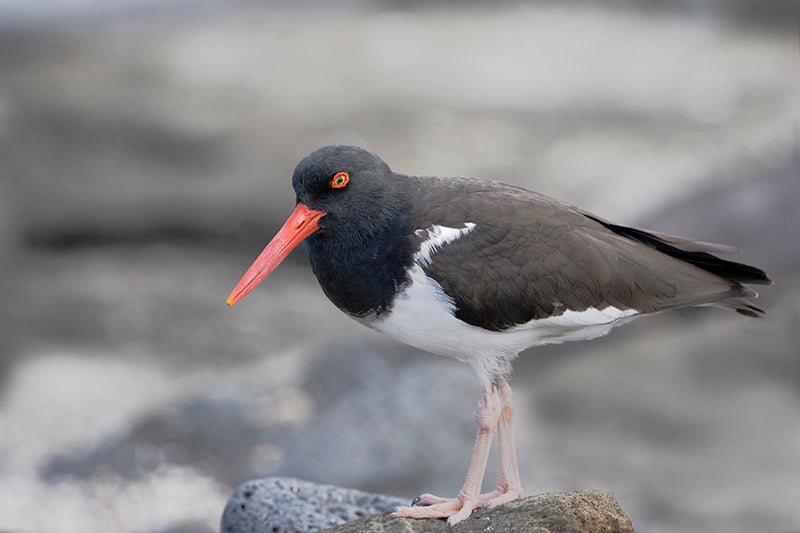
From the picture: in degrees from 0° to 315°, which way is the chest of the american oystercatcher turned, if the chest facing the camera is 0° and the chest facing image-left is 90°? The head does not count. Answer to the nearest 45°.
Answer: approximately 90°
